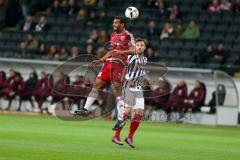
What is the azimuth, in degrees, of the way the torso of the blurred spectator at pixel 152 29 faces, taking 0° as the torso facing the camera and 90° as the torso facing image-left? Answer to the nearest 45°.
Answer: approximately 0°

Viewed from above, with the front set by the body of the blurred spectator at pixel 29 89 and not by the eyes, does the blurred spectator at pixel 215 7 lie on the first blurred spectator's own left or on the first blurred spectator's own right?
on the first blurred spectator's own left

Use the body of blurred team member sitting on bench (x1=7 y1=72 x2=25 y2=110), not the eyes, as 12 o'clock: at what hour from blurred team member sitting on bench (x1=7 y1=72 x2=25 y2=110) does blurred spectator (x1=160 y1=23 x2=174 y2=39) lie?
blurred spectator (x1=160 y1=23 x2=174 y2=39) is roughly at 8 o'clock from blurred team member sitting on bench (x1=7 y1=72 x2=25 y2=110).

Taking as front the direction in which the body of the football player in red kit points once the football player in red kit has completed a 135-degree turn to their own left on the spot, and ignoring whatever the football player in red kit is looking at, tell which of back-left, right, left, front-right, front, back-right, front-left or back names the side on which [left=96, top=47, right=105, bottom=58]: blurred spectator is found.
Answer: left

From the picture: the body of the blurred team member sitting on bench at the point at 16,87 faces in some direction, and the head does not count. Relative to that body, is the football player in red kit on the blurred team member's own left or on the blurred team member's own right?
on the blurred team member's own left

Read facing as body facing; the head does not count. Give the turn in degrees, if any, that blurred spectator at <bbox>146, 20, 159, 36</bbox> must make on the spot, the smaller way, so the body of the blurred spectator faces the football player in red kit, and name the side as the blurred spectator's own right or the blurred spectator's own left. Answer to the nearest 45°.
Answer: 0° — they already face them

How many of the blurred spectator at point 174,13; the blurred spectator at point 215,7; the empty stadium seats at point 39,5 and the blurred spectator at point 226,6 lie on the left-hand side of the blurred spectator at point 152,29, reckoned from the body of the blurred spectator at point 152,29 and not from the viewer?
3
